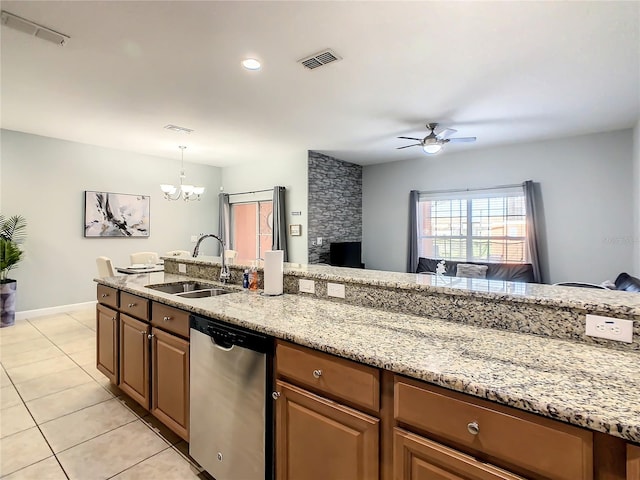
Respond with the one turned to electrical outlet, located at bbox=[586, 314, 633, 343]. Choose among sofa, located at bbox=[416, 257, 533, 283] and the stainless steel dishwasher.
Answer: the sofa

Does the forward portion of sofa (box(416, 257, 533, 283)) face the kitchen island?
yes

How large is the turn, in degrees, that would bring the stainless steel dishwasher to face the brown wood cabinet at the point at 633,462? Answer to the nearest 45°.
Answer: approximately 90° to its left

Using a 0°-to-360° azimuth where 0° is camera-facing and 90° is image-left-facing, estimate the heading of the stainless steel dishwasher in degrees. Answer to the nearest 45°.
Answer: approximately 45°

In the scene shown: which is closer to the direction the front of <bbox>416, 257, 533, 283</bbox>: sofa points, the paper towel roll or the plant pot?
the paper towel roll

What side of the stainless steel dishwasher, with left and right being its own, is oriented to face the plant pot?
right

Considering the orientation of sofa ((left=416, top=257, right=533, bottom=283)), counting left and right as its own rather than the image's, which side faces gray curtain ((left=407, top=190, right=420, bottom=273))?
right

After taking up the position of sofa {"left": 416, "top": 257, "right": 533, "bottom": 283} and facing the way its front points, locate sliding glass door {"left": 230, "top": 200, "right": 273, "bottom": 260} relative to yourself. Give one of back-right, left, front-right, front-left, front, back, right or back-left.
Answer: right

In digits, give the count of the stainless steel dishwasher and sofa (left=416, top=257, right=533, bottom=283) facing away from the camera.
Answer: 0

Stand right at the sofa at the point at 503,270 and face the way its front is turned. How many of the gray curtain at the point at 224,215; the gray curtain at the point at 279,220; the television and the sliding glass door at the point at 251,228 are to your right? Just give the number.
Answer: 4

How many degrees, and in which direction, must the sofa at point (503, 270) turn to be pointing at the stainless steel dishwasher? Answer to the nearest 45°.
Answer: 0° — it already faces it

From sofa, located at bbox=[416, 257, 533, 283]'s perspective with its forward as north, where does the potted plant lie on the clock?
The potted plant is roughly at 2 o'clock from the sofa.

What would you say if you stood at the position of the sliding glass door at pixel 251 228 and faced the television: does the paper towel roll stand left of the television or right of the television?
right

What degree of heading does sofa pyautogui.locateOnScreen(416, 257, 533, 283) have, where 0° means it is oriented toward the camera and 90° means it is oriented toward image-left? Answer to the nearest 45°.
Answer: approximately 0°

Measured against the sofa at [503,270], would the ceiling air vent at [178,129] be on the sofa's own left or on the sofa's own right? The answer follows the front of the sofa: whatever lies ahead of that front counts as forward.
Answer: on the sofa's own right
